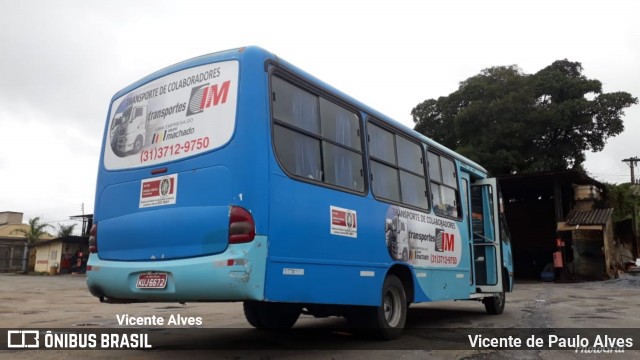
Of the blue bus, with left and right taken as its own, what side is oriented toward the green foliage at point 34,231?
left

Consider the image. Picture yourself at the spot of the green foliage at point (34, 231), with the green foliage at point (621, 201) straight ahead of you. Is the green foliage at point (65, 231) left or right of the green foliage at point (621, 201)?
left

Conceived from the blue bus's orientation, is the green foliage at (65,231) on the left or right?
on its left

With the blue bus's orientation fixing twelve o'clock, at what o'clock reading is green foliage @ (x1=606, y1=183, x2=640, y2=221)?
The green foliage is roughly at 12 o'clock from the blue bus.

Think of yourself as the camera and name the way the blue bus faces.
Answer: facing away from the viewer and to the right of the viewer

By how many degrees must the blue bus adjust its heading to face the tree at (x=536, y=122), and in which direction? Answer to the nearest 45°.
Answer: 0° — it already faces it
